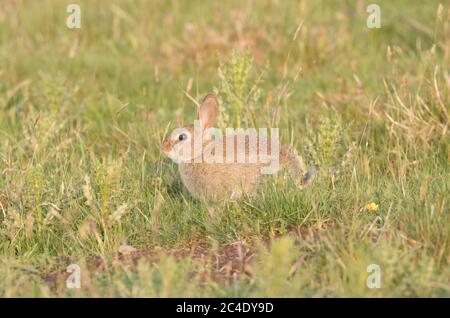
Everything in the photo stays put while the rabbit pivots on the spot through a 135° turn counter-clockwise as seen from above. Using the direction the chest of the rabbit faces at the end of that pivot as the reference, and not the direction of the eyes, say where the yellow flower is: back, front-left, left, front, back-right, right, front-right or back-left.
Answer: front

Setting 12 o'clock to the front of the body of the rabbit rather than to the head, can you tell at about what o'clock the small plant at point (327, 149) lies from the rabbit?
The small plant is roughly at 6 o'clock from the rabbit.

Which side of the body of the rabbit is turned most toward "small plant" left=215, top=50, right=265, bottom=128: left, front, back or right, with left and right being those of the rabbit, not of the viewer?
right

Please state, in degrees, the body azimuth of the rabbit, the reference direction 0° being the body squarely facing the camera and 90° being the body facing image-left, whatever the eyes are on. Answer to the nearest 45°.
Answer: approximately 90°
